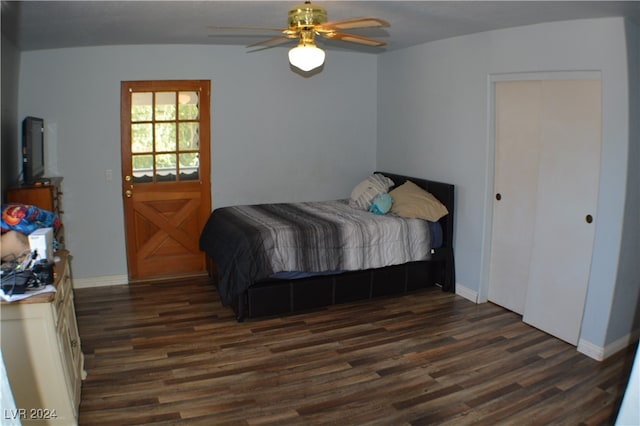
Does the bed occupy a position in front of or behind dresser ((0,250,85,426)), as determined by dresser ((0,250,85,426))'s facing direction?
in front

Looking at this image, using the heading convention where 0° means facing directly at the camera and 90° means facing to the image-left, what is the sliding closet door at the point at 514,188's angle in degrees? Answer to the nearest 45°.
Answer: approximately 45°

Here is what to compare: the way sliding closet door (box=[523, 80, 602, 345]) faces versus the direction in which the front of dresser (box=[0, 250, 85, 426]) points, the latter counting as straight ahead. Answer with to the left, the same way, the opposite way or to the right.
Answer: the opposite way

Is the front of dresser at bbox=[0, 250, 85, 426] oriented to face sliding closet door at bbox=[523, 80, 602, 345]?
yes

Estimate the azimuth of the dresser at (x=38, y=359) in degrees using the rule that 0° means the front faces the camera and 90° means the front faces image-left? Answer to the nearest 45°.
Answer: approximately 270°

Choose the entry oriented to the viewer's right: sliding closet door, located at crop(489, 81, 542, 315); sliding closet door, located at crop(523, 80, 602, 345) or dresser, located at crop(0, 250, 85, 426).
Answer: the dresser

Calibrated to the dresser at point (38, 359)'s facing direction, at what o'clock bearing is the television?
The television is roughly at 9 o'clock from the dresser.

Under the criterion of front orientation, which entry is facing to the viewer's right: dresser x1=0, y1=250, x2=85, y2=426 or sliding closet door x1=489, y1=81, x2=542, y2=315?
the dresser

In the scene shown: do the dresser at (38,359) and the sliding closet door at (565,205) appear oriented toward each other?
yes

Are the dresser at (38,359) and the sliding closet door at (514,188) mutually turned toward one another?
yes

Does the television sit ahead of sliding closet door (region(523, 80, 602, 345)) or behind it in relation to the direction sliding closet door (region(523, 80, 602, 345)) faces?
ahead

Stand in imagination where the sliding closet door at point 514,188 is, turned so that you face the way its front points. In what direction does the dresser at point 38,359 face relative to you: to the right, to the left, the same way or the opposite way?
the opposite way
